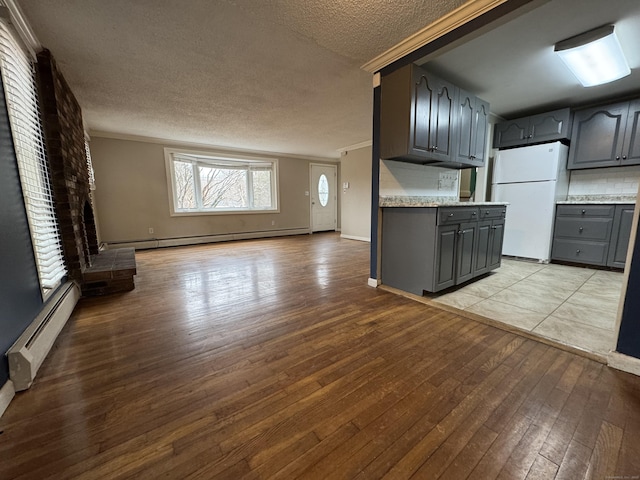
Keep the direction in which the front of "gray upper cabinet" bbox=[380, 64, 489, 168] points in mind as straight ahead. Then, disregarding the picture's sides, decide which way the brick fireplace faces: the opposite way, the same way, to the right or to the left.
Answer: to the left

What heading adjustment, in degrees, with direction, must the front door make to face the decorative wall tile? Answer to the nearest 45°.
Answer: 0° — it already faces it

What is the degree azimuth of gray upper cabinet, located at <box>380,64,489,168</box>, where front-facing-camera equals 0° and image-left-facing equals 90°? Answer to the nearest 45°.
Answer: approximately 315°

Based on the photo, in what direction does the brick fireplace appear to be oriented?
to the viewer's right

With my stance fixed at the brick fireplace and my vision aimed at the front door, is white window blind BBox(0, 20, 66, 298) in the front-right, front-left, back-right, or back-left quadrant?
back-right

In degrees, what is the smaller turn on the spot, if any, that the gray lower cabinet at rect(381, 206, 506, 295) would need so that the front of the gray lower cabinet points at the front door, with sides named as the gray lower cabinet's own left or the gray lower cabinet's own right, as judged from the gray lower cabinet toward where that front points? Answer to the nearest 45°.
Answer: approximately 180°

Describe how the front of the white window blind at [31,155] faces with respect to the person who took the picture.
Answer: facing to the right of the viewer

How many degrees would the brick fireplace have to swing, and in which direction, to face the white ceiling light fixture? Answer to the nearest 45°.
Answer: approximately 45° to its right

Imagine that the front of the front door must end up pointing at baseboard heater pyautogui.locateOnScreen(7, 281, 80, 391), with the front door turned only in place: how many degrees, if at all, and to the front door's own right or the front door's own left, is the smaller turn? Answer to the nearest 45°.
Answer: approximately 45° to the front door's own right
